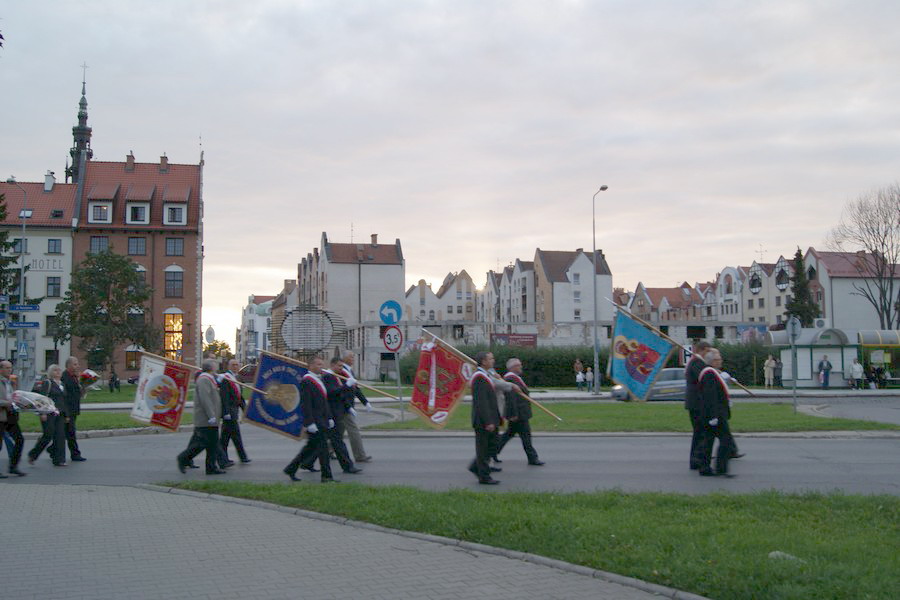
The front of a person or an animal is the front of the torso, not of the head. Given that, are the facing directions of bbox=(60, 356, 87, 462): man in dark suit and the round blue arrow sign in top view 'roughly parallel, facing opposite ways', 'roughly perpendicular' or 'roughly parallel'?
roughly perpendicular
